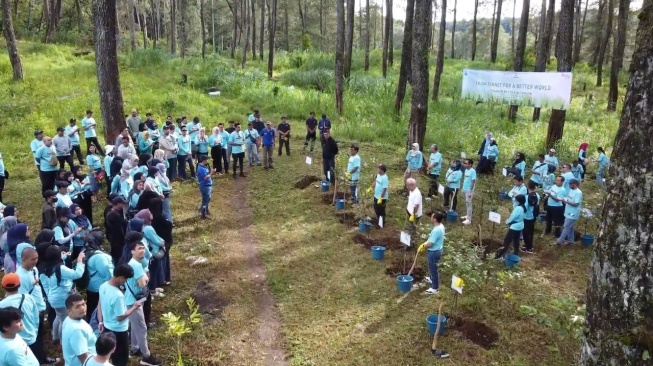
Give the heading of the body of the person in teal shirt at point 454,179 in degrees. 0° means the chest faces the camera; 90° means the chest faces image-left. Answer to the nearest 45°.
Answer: approximately 90°

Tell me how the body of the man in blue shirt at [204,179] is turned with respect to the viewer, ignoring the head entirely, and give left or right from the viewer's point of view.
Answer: facing to the right of the viewer

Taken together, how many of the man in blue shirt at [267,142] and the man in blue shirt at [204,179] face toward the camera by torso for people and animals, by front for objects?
1

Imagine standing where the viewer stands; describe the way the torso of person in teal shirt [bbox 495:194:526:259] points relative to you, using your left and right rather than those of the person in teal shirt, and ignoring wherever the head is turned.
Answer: facing to the left of the viewer

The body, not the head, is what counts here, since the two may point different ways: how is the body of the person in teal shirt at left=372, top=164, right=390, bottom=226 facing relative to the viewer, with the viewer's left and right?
facing the viewer and to the left of the viewer

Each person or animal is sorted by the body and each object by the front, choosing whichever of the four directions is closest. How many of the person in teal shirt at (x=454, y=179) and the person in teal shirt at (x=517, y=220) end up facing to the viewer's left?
2

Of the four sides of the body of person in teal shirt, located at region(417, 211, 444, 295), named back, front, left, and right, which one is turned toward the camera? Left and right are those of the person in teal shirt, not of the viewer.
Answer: left

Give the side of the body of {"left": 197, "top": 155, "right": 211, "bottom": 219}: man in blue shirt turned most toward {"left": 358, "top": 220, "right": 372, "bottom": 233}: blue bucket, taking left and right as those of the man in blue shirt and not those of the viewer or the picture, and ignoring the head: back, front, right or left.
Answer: front

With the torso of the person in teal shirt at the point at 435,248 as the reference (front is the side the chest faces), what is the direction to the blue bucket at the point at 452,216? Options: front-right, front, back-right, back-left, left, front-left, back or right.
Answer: right

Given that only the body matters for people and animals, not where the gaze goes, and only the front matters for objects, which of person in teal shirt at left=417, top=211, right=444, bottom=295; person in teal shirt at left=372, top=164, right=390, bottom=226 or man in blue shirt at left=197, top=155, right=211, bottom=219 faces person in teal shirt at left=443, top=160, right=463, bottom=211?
the man in blue shirt

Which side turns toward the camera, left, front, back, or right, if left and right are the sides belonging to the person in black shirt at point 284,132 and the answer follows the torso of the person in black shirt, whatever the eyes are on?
front

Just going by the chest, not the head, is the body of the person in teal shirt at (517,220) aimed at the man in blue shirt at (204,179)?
yes
